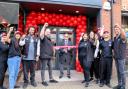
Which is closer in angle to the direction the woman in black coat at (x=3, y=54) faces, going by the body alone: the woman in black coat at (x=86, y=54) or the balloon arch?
the woman in black coat

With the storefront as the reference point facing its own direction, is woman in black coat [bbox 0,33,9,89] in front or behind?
in front

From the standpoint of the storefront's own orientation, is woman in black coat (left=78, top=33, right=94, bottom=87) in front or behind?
in front

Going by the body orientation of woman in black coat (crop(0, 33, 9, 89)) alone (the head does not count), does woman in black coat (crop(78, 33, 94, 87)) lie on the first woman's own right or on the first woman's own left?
on the first woman's own left

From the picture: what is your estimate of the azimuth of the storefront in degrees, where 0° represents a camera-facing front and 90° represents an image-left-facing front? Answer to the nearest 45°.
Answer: approximately 0°

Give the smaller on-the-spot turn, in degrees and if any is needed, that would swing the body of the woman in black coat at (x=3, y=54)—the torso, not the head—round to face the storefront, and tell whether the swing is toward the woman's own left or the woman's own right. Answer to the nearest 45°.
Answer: approximately 135° to the woman's own left
